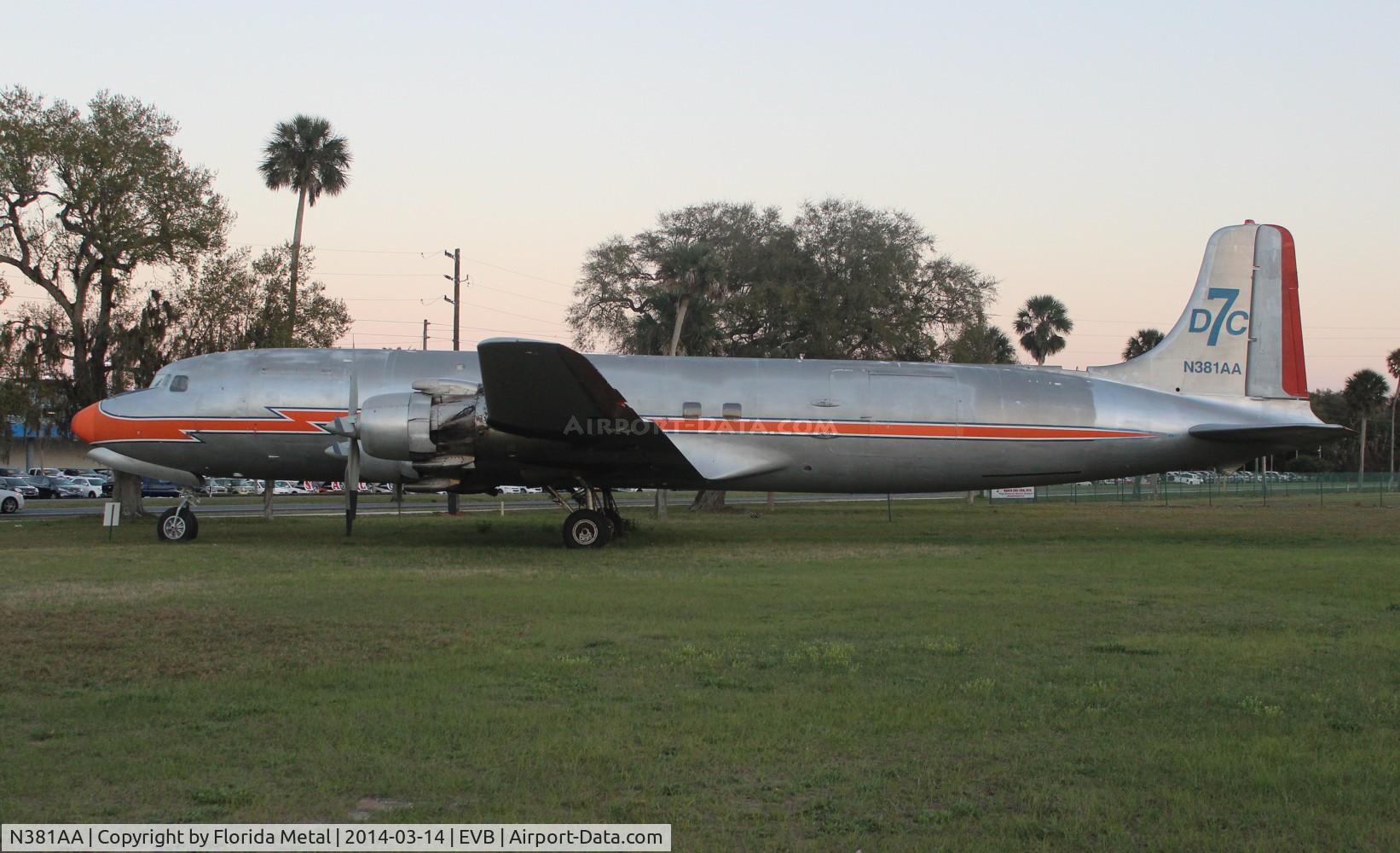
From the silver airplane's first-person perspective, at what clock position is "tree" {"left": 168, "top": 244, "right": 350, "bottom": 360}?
The tree is roughly at 1 o'clock from the silver airplane.

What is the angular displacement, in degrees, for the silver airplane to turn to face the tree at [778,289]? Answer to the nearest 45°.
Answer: approximately 90° to its right

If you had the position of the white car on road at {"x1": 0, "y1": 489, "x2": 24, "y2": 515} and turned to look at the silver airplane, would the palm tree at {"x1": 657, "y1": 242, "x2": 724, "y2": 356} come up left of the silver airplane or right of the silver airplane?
left

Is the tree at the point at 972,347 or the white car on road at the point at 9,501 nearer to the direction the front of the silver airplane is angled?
the white car on road

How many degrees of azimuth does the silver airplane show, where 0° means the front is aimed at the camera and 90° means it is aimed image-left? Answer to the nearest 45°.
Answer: approximately 90°

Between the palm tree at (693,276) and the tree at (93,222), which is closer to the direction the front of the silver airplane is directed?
the tree

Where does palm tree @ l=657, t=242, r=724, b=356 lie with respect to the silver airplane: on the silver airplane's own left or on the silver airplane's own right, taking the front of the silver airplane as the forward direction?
on the silver airplane's own right

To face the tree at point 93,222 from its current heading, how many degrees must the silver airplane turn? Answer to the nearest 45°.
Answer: approximately 45° to its right
